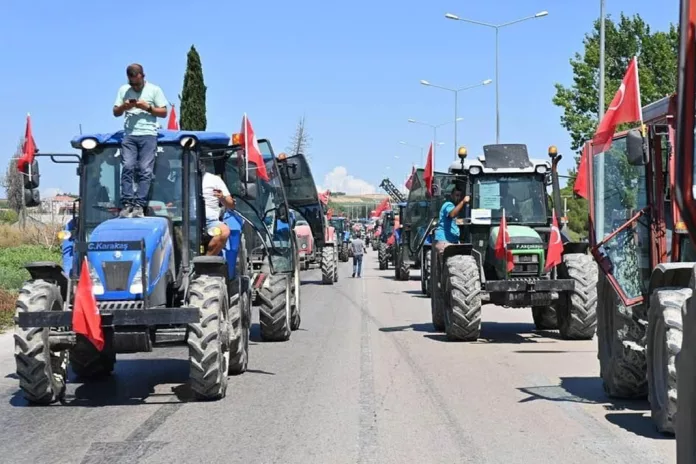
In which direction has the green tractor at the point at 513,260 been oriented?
toward the camera

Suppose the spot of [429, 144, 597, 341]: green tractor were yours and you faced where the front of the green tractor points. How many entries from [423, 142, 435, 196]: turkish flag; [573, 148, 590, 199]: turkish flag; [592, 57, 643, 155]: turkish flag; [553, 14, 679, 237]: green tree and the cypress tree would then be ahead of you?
2

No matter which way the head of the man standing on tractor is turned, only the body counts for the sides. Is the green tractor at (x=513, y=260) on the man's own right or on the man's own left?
on the man's own left

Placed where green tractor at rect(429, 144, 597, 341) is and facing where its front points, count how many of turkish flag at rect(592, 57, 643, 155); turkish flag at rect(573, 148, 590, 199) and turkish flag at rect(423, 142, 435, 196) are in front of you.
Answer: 2

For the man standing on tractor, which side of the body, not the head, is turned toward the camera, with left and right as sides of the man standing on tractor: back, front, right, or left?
front

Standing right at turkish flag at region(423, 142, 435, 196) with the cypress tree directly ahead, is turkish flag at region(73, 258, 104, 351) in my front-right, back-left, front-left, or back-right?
back-left

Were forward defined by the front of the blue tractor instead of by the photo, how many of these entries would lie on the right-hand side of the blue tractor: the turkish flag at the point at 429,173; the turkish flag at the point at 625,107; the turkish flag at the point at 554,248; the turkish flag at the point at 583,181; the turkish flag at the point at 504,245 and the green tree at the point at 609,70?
0

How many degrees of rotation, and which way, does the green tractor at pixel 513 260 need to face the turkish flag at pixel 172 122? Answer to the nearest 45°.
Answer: approximately 90° to its right

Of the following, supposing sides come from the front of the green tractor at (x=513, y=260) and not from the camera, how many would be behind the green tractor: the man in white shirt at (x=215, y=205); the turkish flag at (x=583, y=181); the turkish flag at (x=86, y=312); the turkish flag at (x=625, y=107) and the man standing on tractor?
0

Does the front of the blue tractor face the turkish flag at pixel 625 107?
no

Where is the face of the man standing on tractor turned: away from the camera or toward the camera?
toward the camera

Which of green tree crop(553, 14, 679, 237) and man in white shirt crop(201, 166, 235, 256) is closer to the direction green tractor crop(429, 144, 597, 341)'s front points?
the man in white shirt

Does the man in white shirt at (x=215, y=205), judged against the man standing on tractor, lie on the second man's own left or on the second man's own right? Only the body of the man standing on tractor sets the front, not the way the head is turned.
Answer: on the second man's own left

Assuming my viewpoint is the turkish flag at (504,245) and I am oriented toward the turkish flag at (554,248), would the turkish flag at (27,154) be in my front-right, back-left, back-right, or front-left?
back-right
